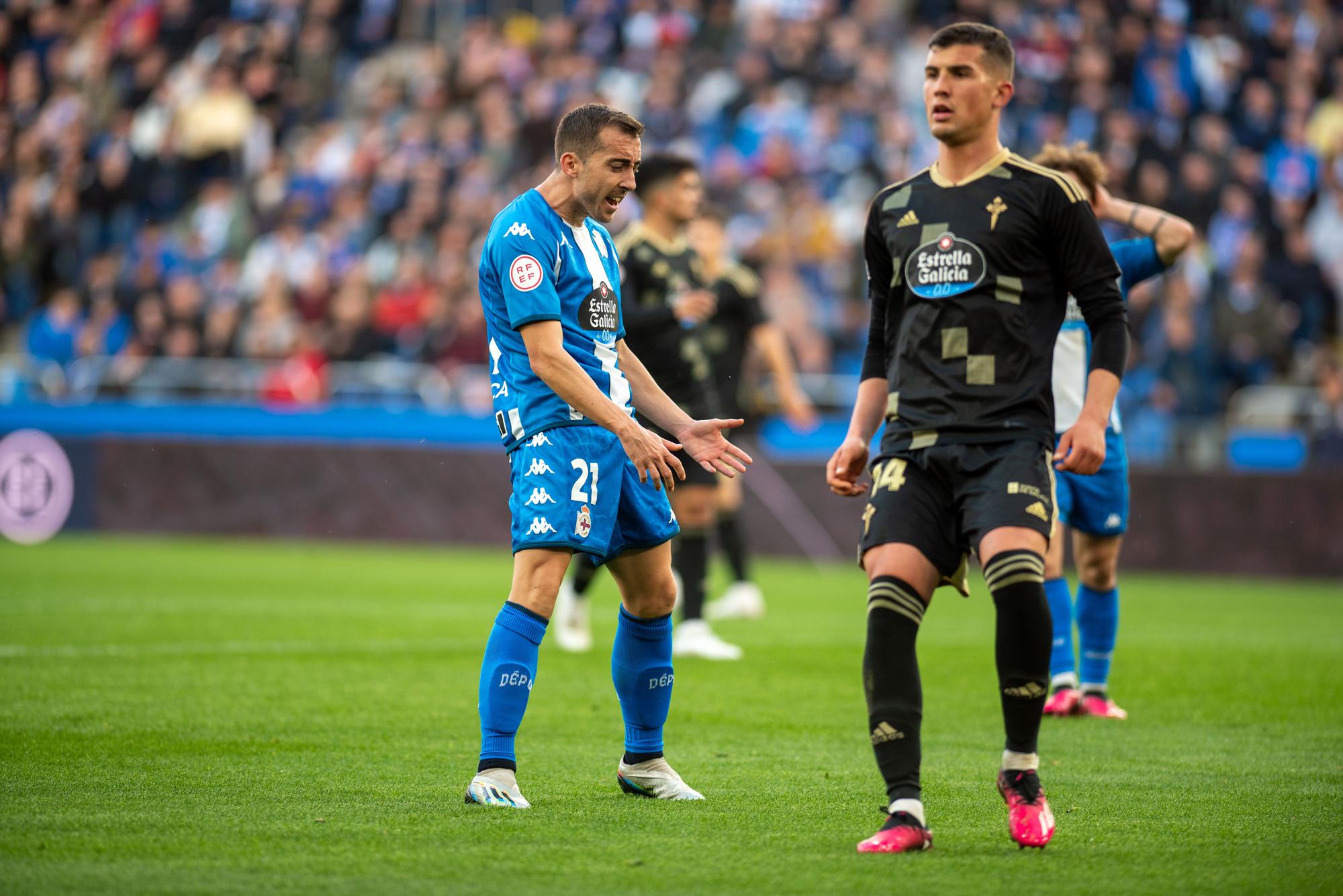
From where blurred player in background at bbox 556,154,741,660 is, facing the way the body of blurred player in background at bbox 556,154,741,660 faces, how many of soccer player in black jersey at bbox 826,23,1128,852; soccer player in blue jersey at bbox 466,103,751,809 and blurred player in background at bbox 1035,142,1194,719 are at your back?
0

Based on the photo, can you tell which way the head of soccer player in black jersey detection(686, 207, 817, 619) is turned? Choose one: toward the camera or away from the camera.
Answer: toward the camera

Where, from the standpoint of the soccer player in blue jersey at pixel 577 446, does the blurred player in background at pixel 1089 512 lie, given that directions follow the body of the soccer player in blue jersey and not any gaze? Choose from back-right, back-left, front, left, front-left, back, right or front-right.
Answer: left

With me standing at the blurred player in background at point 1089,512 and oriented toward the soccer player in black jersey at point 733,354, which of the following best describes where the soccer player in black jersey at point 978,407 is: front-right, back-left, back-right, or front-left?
back-left

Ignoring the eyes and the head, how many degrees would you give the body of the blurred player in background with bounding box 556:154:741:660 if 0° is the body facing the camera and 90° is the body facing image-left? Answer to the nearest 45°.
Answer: approximately 315°

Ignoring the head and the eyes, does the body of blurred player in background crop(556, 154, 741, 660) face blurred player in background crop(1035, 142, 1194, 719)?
yes

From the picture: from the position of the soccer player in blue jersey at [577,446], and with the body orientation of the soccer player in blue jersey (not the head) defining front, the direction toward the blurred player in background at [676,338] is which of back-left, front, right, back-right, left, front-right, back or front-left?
back-left

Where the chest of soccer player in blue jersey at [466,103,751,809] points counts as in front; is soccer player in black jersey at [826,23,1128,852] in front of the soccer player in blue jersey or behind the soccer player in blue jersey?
in front

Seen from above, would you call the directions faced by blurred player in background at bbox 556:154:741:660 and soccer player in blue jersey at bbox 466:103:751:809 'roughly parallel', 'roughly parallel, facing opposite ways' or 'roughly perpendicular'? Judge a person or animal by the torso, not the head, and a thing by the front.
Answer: roughly parallel

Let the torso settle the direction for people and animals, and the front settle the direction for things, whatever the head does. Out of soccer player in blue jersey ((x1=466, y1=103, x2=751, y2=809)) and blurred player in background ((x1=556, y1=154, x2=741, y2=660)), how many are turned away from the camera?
0

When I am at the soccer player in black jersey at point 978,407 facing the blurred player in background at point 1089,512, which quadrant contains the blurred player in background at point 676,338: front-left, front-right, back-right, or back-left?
front-left

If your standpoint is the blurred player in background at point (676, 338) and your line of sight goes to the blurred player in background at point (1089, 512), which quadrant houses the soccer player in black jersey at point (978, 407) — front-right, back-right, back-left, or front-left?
front-right

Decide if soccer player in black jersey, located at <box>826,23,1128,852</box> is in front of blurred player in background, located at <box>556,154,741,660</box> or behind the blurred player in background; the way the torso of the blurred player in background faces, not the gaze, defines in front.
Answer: in front

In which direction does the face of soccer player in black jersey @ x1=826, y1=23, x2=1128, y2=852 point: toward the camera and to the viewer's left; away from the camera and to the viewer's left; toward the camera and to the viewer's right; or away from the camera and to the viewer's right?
toward the camera and to the viewer's left

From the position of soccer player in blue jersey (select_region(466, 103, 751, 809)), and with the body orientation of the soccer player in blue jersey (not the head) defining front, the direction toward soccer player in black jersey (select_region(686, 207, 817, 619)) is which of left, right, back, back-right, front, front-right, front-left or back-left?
back-left
